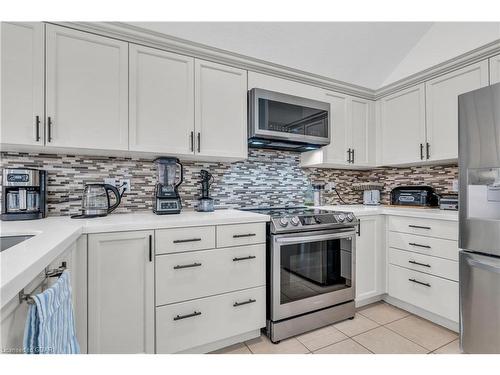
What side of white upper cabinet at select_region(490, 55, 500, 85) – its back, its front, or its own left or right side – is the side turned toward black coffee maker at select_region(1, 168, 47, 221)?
front

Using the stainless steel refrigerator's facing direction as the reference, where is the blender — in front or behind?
in front

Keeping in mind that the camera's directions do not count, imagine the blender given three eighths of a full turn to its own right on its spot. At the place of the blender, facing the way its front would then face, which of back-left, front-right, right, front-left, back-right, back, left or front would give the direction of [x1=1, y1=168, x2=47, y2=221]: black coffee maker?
front-left

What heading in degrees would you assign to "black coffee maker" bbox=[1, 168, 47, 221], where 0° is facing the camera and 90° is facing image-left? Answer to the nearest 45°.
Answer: approximately 0°

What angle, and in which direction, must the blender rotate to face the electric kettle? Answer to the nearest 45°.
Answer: approximately 90° to its right

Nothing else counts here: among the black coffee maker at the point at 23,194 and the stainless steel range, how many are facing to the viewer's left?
0

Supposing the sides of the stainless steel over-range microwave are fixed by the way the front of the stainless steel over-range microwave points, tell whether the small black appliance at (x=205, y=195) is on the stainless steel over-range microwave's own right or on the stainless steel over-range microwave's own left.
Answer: on the stainless steel over-range microwave's own right

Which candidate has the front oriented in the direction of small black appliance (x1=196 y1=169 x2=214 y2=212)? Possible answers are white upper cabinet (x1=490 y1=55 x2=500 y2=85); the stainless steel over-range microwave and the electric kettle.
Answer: the white upper cabinet

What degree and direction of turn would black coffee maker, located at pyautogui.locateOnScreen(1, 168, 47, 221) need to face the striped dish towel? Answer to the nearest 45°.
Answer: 0° — it already faces it

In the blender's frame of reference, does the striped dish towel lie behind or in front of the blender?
in front

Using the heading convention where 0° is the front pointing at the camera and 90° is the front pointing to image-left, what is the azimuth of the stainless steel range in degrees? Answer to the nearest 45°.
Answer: approximately 315°
